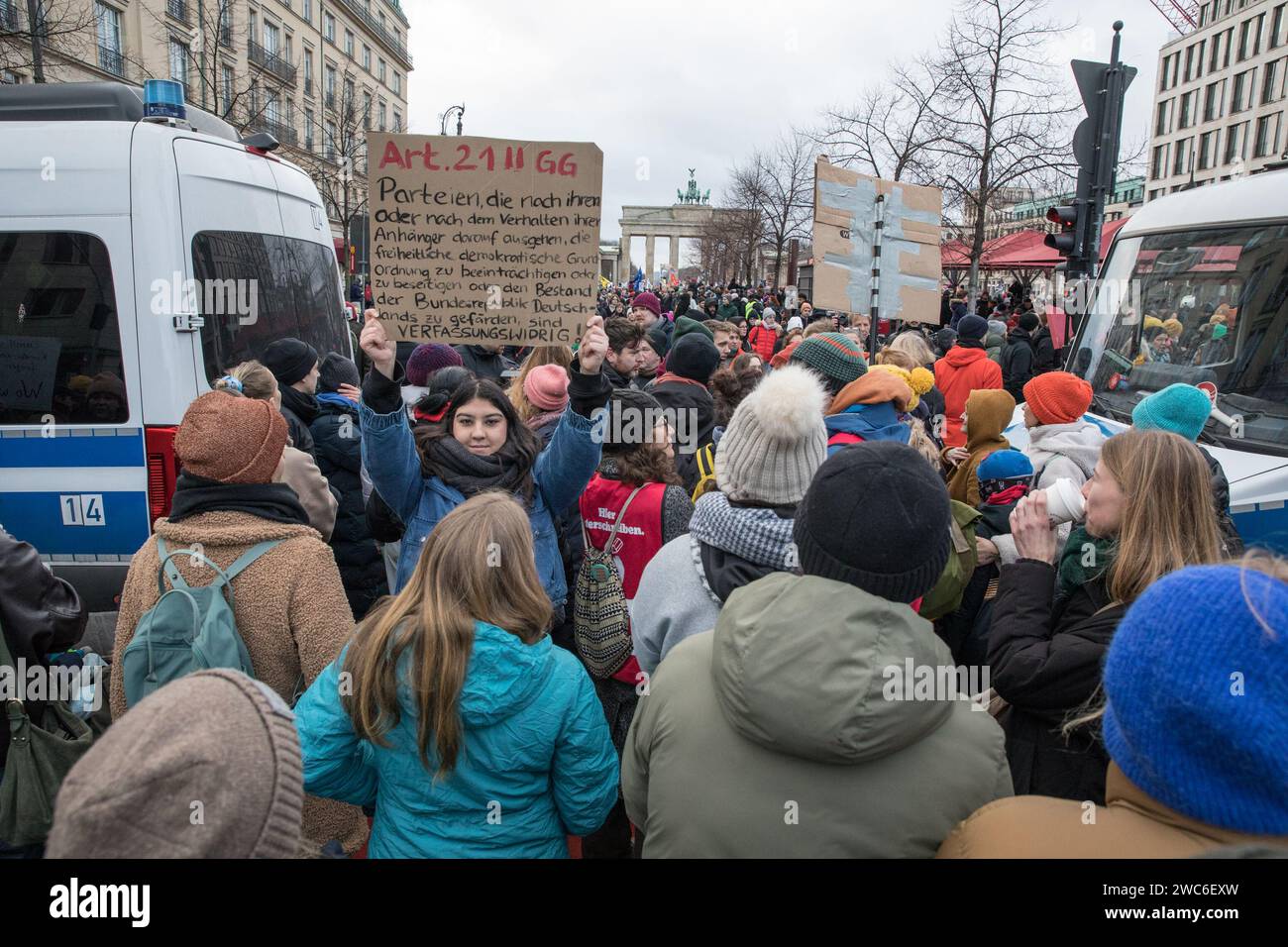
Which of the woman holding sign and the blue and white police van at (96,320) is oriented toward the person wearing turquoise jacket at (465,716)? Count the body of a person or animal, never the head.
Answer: the woman holding sign

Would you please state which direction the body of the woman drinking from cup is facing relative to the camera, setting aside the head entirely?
to the viewer's left

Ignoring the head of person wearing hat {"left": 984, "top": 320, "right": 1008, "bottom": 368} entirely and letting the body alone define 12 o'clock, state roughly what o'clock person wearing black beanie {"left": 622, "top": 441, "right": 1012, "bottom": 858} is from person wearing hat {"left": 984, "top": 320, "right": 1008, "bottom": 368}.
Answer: person wearing black beanie {"left": 622, "top": 441, "right": 1012, "bottom": 858} is roughly at 6 o'clock from person wearing hat {"left": 984, "top": 320, "right": 1008, "bottom": 368}.

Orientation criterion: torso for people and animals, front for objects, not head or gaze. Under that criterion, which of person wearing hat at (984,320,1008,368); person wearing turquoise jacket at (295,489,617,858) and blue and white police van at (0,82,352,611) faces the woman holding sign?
person wearing turquoise jacket at (295,489,617,858)

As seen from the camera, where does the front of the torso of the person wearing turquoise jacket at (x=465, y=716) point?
away from the camera

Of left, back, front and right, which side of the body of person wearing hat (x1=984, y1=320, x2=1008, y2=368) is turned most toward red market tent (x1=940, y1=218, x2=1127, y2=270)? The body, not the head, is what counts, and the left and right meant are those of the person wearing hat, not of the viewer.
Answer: front

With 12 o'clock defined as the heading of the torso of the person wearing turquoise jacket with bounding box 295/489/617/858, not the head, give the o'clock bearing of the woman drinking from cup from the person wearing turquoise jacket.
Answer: The woman drinking from cup is roughly at 3 o'clock from the person wearing turquoise jacket.

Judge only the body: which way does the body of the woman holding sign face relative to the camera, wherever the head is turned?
toward the camera

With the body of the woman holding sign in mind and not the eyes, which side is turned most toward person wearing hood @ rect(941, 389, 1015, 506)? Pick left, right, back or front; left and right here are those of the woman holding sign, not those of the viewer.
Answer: left

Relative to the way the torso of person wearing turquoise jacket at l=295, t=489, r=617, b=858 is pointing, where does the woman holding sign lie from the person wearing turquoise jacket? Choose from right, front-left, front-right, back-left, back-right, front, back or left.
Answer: front

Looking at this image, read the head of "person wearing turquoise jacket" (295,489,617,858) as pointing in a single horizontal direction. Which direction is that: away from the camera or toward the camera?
away from the camera

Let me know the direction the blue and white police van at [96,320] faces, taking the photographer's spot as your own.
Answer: facing away from the viewer and to the left of the viewer

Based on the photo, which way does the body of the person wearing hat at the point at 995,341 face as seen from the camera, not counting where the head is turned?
away from the camera

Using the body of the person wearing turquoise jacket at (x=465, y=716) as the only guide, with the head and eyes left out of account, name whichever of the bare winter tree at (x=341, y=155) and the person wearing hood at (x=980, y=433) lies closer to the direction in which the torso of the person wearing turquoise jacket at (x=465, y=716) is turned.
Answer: the bare winter tree

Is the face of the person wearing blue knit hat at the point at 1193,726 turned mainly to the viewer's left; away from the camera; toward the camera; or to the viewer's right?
away from the camera

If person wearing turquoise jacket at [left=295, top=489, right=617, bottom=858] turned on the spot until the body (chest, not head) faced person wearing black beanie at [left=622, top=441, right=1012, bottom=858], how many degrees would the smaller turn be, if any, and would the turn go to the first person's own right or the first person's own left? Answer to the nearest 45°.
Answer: approximately 135° to the first person's own right

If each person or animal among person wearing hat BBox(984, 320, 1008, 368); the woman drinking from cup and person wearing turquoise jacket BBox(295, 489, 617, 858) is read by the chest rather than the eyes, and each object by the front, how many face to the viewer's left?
1
